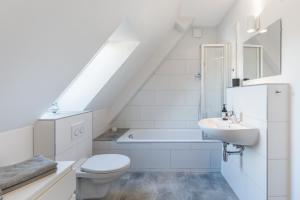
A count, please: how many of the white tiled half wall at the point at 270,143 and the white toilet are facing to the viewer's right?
1

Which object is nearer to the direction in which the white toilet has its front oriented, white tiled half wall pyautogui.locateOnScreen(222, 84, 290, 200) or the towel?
the white tiled half wall

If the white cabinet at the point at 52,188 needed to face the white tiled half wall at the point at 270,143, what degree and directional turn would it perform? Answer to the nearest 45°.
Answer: approximately 45° to its left

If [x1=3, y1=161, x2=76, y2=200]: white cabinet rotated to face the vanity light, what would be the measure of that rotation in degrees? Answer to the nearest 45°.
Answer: approximately 45° to its left

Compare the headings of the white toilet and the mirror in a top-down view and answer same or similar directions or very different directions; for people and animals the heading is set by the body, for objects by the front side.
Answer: very different directions

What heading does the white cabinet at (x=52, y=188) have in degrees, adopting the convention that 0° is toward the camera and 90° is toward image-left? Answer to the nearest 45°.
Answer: approximately 315°

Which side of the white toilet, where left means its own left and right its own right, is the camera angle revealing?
right

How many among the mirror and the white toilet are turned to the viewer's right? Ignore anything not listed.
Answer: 1

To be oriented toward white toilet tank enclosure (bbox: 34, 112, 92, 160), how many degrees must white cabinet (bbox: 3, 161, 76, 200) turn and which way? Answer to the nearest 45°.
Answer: approximately 135° to its left
